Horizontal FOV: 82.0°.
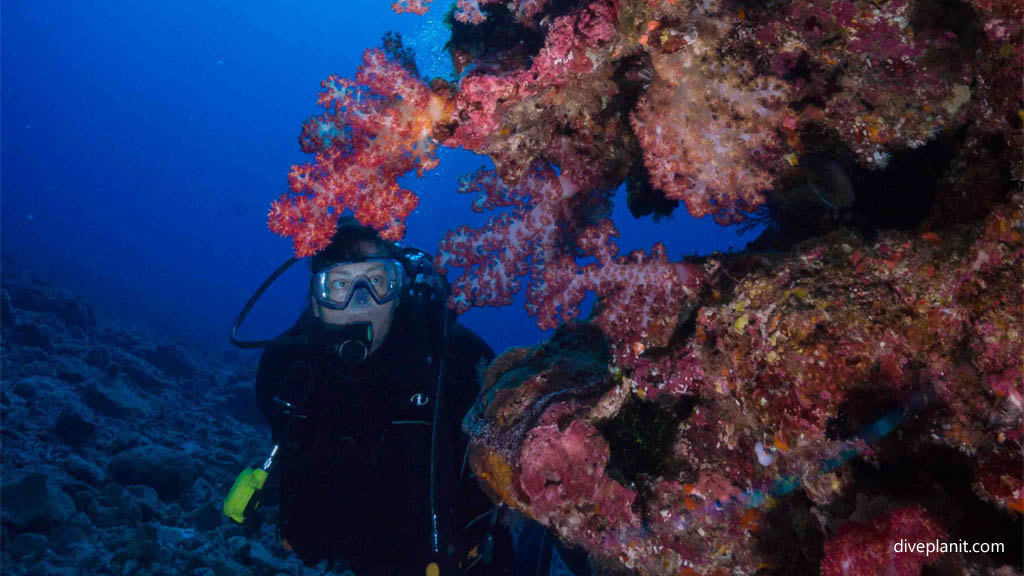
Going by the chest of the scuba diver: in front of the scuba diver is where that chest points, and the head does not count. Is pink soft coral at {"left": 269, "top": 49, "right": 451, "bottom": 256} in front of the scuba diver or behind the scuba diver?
in front

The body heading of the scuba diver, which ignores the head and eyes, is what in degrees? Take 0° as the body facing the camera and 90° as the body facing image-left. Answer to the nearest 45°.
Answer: approximately 0°
